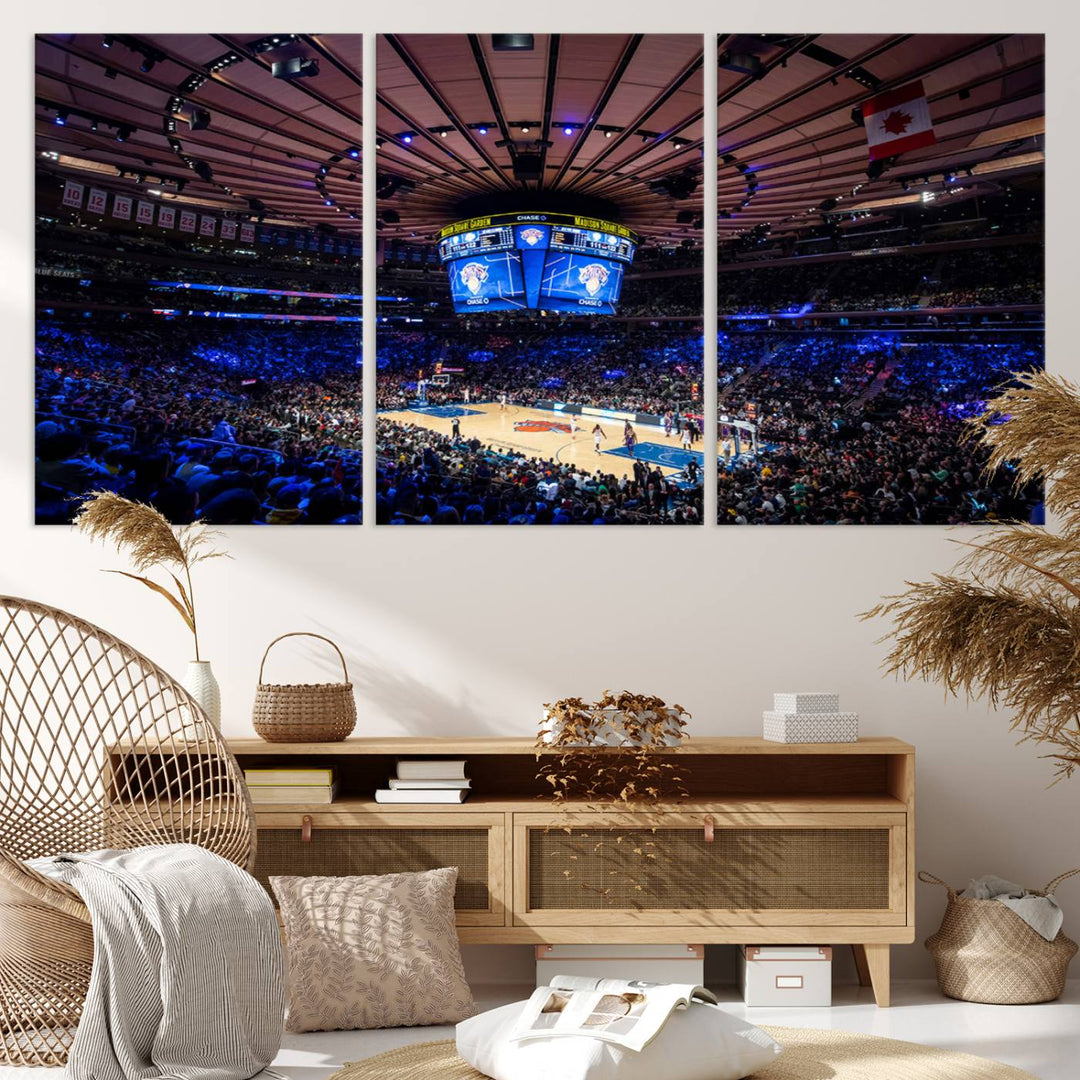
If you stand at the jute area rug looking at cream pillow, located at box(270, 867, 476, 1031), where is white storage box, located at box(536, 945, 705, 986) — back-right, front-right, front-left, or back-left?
front-right

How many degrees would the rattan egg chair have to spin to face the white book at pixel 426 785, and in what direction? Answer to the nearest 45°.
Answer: approximately 45° to its left

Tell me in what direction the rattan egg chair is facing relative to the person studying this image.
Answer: facing the viewer and to the right of the viewer

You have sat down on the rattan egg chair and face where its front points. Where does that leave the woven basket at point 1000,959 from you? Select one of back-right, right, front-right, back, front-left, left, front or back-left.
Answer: front-left

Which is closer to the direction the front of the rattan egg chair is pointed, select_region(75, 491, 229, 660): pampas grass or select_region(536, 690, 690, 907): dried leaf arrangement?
the dried leaf arrangement

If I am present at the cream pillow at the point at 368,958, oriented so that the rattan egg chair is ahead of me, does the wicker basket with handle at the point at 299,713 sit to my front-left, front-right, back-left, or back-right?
front-right

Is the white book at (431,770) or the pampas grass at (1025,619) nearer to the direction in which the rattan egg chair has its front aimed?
the pampas grass

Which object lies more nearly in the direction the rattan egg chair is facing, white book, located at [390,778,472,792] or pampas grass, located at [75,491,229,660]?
the white book

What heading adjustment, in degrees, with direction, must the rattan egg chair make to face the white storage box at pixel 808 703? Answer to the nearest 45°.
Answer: approximately 45° to its left

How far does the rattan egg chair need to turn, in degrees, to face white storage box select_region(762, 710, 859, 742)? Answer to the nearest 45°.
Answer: approximately 45° to its left

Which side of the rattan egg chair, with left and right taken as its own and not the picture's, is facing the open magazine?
front

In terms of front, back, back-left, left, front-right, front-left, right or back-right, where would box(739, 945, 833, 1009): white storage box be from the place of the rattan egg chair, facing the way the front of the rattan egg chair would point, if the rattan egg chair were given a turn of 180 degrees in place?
back-right

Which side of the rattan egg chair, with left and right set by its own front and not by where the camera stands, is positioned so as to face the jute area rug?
front

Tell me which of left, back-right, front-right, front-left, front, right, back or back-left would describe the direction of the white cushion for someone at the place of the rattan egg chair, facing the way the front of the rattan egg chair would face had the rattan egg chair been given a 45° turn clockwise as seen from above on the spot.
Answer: front-left
